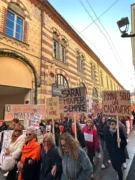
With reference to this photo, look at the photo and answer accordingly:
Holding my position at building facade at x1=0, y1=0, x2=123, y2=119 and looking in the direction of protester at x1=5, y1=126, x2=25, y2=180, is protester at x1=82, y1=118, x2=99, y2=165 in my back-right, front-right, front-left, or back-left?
front-left

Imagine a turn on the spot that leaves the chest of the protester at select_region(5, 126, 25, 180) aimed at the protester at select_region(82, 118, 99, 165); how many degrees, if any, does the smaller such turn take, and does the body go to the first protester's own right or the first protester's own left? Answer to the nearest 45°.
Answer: approximately 135° to the first protester's own left

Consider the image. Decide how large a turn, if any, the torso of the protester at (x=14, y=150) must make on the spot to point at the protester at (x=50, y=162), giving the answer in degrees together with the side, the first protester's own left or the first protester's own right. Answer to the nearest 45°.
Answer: approximately 90° to the first protester's own left

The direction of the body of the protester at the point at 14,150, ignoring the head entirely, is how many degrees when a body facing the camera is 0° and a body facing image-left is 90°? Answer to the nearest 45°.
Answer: approximately 45°

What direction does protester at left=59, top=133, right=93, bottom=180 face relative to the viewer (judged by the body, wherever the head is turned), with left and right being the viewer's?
facing the viewer and to the left of the viewer

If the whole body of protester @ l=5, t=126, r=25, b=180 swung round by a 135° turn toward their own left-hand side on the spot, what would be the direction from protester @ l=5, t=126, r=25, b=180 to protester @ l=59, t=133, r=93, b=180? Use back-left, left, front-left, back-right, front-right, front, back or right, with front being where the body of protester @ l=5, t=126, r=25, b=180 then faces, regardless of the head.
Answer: front-right

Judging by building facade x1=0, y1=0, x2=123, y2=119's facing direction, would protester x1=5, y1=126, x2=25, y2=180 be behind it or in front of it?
in front

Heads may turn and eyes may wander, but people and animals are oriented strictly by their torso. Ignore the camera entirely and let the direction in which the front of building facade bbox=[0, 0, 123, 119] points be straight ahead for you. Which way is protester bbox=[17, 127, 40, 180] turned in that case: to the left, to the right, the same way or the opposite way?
to the right

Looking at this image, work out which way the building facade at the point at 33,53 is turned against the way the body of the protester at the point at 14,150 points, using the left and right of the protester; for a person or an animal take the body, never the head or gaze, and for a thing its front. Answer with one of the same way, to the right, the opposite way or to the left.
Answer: to the left

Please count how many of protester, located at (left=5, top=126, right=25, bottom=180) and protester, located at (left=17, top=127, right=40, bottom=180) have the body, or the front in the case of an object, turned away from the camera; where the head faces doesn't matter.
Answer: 0
